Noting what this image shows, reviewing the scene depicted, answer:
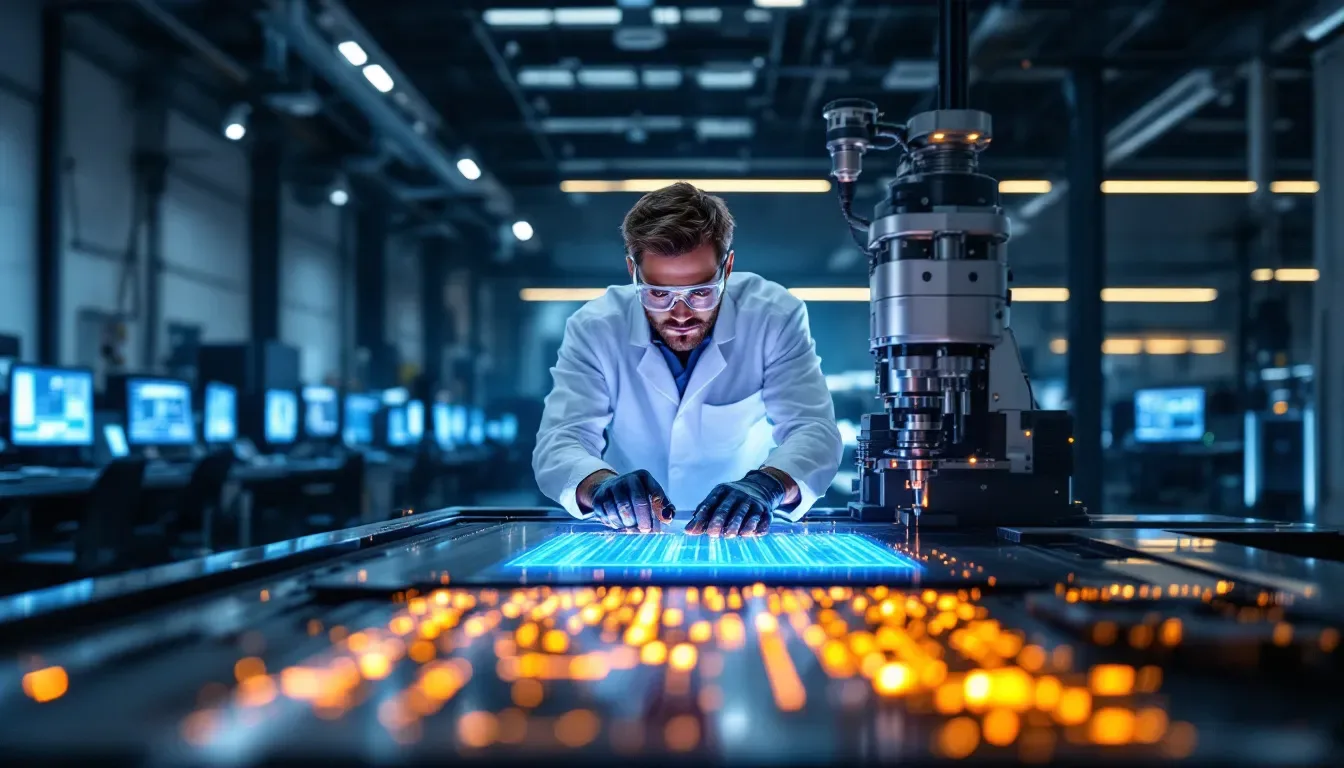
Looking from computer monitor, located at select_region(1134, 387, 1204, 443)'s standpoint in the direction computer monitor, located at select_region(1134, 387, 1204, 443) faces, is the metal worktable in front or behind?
in front

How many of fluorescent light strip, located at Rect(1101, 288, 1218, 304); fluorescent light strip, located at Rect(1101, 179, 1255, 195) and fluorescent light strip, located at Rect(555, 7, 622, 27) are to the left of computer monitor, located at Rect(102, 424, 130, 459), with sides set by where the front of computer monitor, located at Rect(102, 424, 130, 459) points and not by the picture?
3

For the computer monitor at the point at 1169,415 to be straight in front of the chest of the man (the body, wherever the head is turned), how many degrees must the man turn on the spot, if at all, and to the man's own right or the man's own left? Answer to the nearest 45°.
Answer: approximately 135° to the man's own left

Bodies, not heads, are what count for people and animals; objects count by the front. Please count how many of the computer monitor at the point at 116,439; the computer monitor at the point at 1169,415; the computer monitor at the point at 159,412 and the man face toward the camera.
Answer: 4

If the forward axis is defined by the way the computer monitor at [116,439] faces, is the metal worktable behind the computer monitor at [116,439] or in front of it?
in front

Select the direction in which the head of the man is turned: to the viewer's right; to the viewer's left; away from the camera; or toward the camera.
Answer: toward the camera

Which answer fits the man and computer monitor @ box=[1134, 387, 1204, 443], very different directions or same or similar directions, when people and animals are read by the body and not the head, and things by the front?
same or similar directions

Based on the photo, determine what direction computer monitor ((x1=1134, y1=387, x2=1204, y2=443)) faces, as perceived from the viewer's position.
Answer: facing the viewer

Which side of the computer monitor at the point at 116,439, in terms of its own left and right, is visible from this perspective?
front

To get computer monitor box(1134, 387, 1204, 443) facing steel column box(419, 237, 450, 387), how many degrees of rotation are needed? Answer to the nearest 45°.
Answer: approximately 90° to its right

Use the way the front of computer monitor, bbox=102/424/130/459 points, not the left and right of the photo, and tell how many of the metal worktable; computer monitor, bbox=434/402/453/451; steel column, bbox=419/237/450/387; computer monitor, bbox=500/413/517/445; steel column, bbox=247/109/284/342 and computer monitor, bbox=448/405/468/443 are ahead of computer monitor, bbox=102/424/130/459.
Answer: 1

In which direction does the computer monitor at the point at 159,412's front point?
toward the camera

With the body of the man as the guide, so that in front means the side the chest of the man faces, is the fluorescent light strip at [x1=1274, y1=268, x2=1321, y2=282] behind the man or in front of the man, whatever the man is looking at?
behind

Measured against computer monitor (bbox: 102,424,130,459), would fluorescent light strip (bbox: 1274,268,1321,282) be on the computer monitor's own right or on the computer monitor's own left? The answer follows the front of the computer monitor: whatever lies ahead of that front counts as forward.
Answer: on the computer monitor's own left
